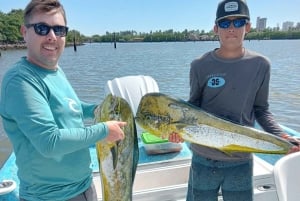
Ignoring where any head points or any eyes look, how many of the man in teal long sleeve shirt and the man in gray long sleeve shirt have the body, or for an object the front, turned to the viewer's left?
0

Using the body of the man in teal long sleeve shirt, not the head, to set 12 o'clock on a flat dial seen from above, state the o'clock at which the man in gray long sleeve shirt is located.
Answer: The man in gray long sleeve shirt is roughly at 10 o'clock from the man in teal long sleeve shirt.

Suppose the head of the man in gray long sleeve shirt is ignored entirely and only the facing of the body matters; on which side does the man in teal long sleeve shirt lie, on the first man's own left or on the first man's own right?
on the first man's own right

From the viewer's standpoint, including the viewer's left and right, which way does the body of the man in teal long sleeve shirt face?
facing the viewer and to the right of the viewer
